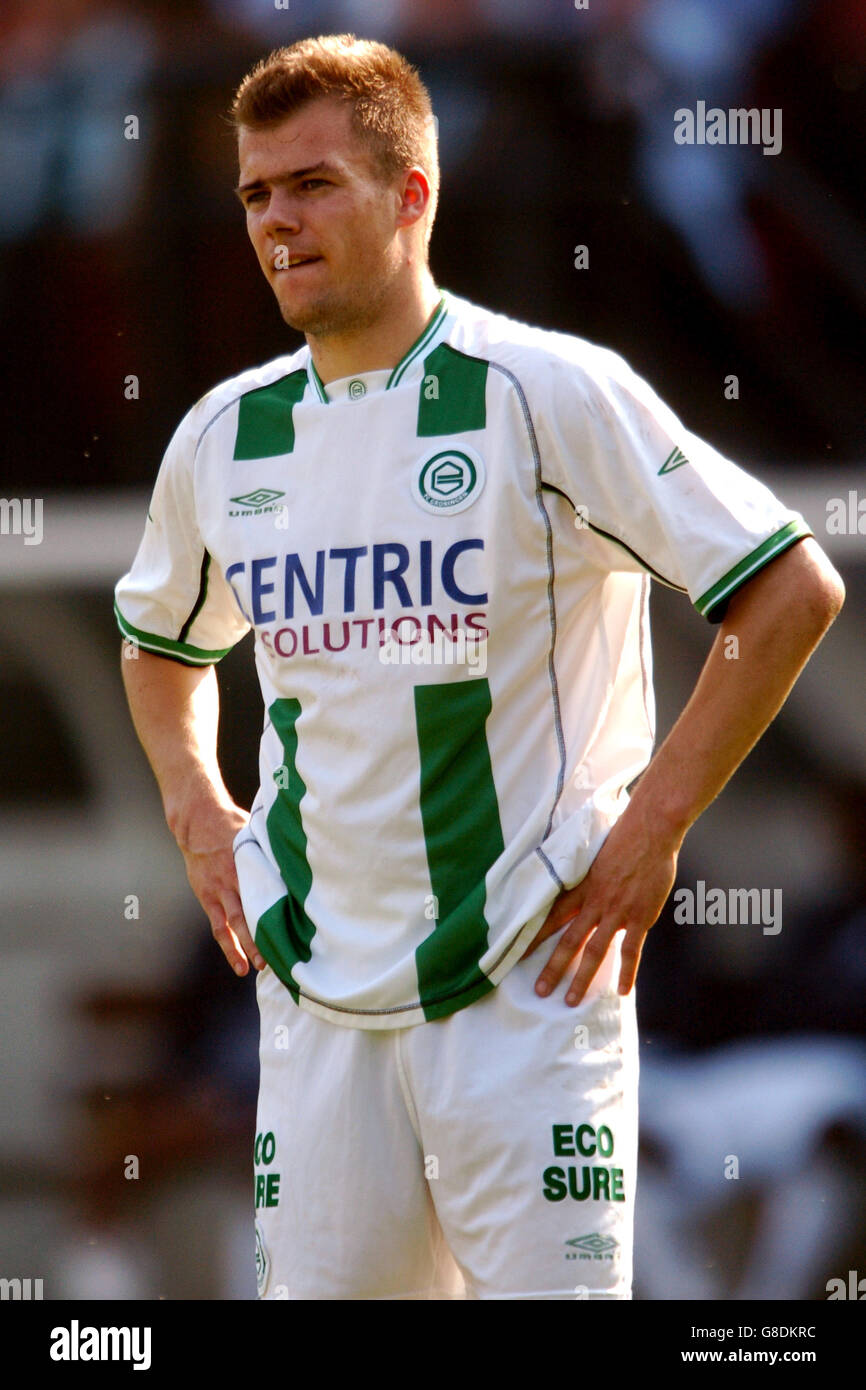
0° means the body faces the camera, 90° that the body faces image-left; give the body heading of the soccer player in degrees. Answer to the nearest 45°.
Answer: approximately 45°

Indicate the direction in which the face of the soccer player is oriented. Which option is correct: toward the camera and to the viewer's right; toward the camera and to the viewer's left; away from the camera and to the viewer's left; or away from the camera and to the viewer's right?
toward the camera and to the viewer's left
